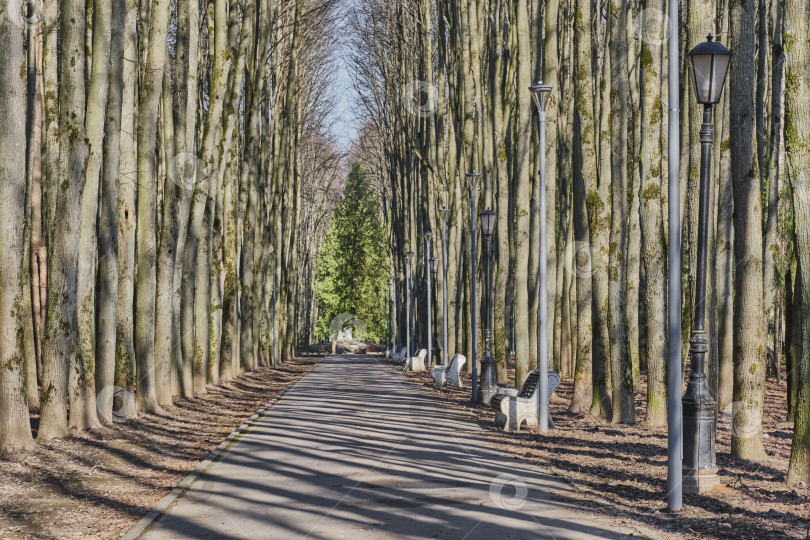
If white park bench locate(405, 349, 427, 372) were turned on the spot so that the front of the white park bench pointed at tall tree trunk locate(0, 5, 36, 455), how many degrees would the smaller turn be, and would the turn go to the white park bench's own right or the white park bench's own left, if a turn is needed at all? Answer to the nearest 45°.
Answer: approximately 90° to the white park bench's own left

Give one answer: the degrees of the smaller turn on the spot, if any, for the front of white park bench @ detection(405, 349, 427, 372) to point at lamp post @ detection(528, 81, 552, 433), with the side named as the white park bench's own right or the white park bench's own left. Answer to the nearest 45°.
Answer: approximately 90° to the white park bench's own left

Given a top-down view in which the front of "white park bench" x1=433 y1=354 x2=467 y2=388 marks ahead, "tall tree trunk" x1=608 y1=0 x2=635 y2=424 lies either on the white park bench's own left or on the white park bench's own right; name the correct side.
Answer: on the white park bench's own left

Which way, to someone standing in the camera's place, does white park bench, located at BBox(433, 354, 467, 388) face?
facing to the left of the viewer

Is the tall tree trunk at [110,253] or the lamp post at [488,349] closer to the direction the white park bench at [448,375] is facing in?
the tall tree trunk

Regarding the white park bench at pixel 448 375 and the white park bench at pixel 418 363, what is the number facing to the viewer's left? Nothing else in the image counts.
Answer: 2

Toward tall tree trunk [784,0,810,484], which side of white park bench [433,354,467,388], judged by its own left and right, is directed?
left

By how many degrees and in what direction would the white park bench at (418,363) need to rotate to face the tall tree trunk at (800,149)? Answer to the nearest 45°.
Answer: approximately 90° to its left

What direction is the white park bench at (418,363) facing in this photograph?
to the viewer's left
